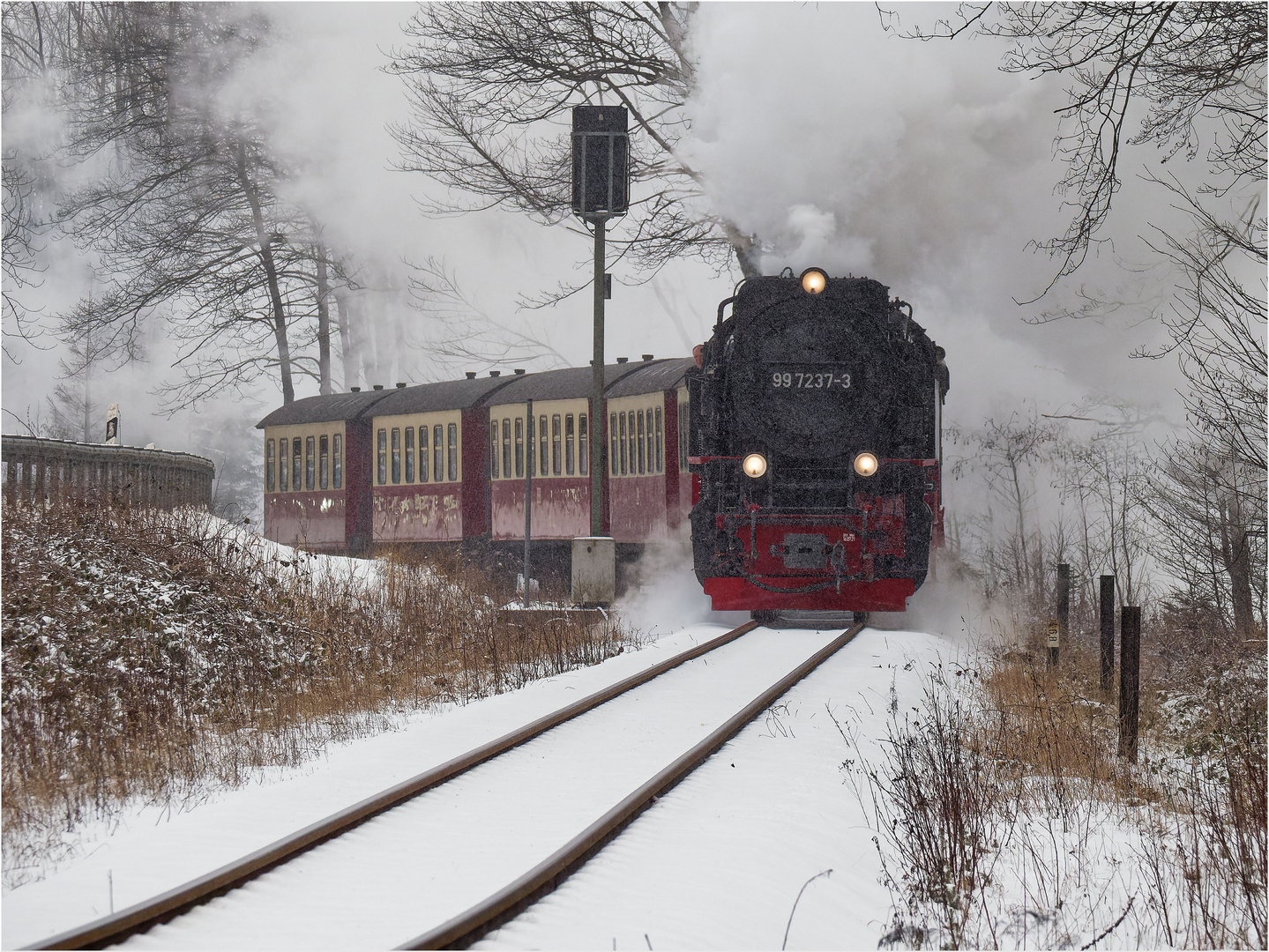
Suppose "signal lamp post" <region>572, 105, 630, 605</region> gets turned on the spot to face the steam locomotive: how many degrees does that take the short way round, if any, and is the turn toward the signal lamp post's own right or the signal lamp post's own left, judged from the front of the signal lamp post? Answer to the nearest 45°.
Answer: approximately 135° to the signal lamp post's own right

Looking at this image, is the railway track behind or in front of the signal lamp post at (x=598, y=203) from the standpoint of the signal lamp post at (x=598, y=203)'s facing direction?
behind

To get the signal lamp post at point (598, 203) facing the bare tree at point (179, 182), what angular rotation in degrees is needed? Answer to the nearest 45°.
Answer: approximately 45° to its left

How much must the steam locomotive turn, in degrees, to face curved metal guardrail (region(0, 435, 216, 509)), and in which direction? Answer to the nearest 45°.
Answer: approximately 90° to its right

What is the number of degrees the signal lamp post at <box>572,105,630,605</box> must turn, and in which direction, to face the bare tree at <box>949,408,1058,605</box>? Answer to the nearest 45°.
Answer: approximately 45° to its right

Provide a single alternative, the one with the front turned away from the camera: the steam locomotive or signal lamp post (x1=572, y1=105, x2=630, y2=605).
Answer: the signal lamp post

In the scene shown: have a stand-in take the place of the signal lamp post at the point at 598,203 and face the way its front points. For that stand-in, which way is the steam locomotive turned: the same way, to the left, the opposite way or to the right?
the opposite way

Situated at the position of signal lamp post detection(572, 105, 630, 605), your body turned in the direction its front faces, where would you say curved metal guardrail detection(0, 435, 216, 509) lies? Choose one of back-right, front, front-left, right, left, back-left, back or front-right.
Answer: left

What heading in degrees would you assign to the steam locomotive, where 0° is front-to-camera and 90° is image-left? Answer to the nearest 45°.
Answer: approximately 0°

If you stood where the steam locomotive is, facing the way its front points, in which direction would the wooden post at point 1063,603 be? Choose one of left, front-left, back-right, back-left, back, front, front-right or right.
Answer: left

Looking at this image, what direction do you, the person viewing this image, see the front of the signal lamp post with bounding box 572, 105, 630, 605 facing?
facing away from the viewer

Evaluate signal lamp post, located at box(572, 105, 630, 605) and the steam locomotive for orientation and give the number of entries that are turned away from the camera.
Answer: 1

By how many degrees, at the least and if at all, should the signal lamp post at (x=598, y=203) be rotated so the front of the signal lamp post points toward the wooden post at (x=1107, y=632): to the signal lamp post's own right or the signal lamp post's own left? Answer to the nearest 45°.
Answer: approximately 135° to the signal lamp post's own right

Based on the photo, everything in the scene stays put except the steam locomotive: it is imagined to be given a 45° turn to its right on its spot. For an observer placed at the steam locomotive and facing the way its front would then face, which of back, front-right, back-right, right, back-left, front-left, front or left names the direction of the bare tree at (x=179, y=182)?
right

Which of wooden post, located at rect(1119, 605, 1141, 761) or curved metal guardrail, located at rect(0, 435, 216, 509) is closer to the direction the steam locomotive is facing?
the wooden post
